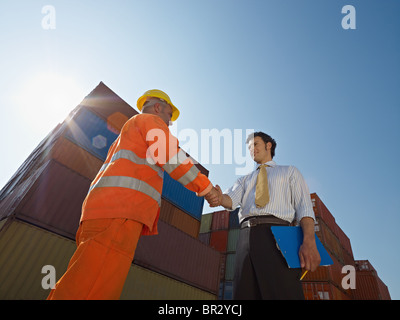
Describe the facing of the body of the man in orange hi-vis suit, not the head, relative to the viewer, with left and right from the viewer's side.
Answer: facing away from the viewer and to the right of the viewer

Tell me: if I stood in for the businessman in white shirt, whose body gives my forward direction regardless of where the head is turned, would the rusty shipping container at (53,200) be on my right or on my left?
on my right

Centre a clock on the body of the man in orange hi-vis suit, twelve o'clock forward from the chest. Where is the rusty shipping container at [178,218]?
The rusty shipping container is roughly at 11 o'clock from the man in orange hi-vis suit.

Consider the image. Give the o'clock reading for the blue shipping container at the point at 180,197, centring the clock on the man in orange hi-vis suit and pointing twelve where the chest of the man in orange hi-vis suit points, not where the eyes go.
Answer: The blue shipping container is roughly at 11 o'clock from the man in orange hi-vis suit.

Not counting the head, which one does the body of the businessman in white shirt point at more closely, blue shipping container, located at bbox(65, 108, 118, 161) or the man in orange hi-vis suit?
the man in orange hi-vis suit

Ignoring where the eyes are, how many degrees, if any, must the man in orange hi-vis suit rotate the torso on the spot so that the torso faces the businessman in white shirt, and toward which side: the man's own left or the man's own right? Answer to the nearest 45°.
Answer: approximately 45° to the man's own right

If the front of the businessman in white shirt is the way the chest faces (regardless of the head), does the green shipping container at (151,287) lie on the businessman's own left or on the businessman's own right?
on the businessman's own right

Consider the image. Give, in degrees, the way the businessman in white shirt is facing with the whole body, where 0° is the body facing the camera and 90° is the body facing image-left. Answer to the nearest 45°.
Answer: approximately 45°

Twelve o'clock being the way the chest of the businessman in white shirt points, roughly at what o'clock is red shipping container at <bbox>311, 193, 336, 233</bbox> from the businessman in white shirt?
The red shipping container is roughly at 5 o'clock from the businessman in white shirt.

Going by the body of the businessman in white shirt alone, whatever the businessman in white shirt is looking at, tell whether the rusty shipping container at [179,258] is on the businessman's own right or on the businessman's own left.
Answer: on the businessman's own right
